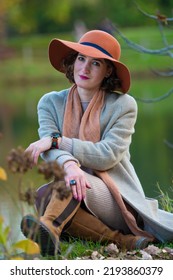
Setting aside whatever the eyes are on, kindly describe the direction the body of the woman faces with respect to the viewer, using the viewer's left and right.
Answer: facing the viewer and to the left of the viewer

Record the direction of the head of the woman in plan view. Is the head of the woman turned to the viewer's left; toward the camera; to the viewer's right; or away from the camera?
toward the camera
